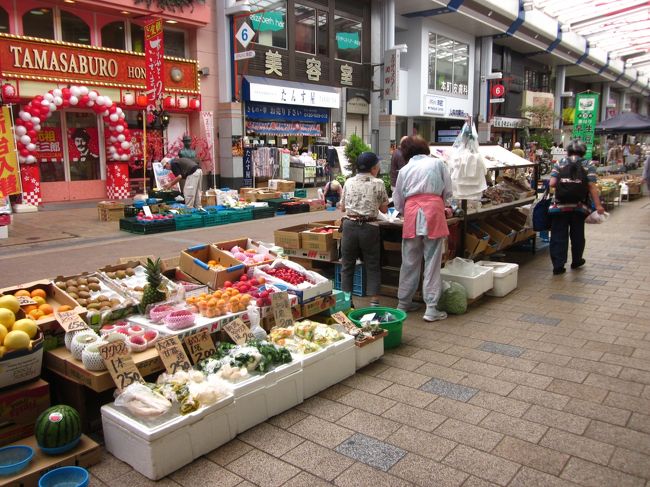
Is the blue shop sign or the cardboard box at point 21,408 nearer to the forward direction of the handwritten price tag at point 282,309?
the cardboard box

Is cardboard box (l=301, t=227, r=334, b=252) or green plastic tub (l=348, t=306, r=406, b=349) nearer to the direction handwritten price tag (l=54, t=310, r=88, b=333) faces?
the green plastic tub

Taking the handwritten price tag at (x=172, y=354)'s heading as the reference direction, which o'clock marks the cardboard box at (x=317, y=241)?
The cardboard box is roughly at 7 o'clock from the handwritten price tag.

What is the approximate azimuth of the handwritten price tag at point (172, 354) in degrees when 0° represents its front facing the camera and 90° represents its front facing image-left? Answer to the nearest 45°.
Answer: approximately 0°

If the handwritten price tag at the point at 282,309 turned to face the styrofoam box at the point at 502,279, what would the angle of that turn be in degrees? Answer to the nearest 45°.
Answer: approximately 135° to its left

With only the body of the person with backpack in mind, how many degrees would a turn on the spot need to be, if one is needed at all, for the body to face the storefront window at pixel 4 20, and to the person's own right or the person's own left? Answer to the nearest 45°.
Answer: approximately 90° to the person's own left

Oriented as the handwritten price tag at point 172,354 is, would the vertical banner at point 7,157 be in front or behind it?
behind

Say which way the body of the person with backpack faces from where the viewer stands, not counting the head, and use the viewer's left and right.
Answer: facing away from the viewer

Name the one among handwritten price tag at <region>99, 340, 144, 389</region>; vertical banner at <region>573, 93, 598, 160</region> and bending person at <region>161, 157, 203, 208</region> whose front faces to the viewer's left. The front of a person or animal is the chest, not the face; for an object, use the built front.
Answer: the bending person

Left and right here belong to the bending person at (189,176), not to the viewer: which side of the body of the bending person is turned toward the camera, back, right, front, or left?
left

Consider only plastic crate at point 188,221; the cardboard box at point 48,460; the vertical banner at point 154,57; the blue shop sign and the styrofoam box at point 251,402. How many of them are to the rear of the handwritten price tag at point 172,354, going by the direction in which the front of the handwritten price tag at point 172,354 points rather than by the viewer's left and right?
3

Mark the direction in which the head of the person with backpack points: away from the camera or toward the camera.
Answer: away from the camera

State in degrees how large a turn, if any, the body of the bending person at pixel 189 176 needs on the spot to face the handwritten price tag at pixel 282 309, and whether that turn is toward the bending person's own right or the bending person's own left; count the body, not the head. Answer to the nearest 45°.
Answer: approximately 90° to the bending person's own left
